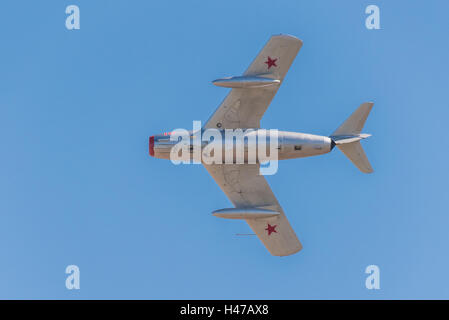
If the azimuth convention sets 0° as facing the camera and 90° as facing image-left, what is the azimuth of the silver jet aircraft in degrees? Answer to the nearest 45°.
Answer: approximately 90°
